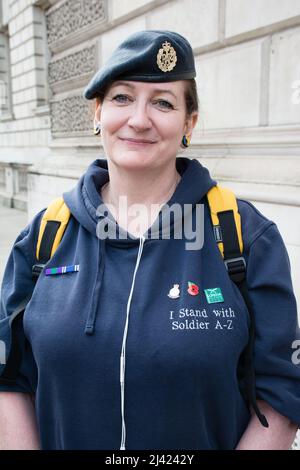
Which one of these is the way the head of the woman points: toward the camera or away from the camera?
toward the camera

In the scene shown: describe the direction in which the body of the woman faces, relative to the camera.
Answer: toward the camera
